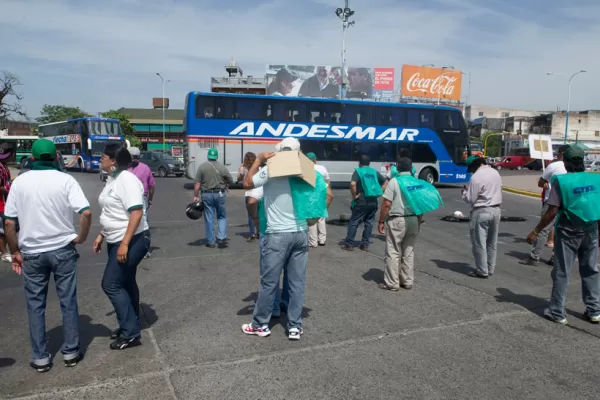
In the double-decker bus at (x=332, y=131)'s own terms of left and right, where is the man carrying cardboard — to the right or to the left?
on its right

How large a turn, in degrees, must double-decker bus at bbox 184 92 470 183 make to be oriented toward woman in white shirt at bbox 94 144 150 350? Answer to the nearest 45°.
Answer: approximately 90° to its right

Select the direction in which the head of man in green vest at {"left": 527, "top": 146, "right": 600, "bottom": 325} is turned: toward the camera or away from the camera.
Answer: away from the camera

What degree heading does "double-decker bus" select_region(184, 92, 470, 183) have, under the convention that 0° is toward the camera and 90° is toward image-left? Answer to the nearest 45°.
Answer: approximately 270°

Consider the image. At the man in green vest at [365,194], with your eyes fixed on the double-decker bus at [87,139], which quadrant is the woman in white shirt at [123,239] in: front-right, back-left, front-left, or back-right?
back-left
